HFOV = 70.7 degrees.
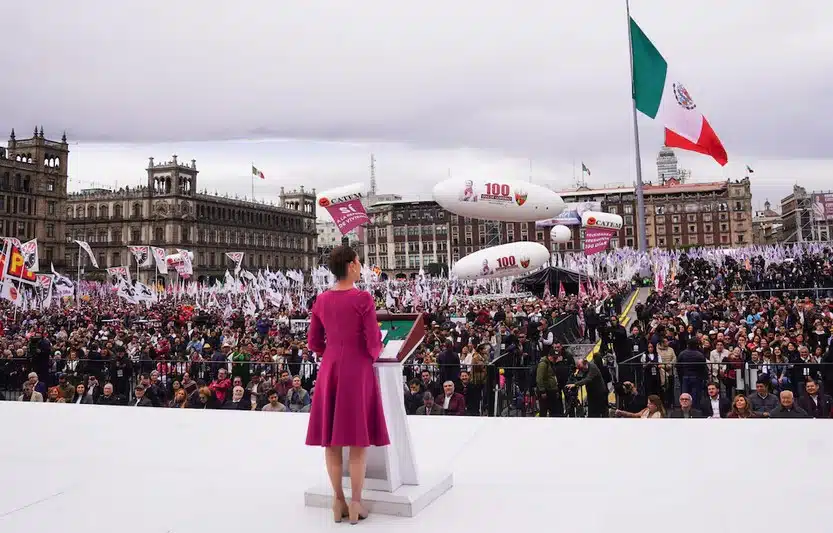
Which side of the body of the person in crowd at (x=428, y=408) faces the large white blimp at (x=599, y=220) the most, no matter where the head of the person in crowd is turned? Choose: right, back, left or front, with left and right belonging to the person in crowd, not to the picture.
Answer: back

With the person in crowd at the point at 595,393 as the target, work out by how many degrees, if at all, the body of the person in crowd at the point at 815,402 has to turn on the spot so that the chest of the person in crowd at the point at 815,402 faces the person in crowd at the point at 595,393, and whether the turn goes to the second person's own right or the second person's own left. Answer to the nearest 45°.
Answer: approximately 90° to the second person's own right

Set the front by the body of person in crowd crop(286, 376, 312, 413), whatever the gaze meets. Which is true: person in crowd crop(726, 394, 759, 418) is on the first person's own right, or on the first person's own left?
on the first person's own left

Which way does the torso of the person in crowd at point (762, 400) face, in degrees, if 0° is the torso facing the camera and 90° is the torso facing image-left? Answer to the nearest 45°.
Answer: approximately 0°

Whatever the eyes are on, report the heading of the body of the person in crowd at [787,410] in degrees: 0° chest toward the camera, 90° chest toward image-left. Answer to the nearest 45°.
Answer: approximately 0°

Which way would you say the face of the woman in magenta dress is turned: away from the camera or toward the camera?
away from the camera

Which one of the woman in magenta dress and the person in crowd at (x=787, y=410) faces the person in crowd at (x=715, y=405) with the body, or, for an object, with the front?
the woman in magenta dress

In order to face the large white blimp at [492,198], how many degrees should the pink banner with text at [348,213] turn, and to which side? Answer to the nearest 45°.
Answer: approximately 135° to its left

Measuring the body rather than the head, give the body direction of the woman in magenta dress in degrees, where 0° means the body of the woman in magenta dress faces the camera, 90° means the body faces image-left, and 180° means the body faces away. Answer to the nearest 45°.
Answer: approximately 225°
